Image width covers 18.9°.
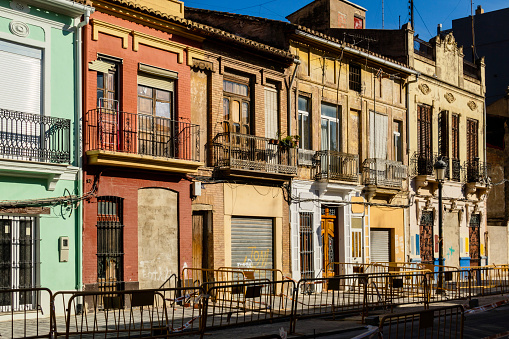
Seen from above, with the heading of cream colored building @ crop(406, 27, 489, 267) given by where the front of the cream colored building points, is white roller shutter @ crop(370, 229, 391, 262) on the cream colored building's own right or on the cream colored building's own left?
on the cream colored building's own right

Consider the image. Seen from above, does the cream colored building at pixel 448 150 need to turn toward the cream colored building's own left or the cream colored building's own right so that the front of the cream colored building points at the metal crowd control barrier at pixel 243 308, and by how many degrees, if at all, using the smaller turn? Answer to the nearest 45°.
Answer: approximately 45° to the cream colored building's own right

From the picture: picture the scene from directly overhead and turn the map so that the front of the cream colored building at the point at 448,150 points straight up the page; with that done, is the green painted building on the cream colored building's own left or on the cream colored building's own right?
on the cream colored building's own right

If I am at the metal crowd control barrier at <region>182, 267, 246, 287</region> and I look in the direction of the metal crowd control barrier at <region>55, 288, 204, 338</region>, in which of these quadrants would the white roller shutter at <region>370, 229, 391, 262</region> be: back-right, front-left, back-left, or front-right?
back-left

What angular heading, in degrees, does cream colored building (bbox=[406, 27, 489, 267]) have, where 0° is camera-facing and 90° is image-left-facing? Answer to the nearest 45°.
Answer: approximately 315°

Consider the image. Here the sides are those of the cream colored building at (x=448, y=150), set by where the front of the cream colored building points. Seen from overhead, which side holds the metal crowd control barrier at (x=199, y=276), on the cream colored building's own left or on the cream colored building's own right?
on the cream colored building's own right
